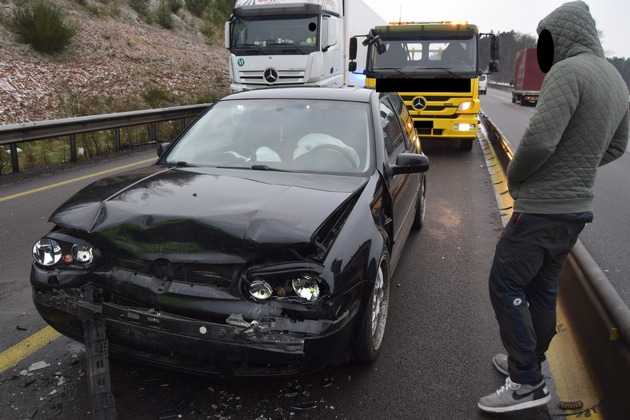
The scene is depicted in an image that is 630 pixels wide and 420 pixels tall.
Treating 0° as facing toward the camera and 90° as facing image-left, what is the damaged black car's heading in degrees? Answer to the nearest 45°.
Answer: approximately 45°

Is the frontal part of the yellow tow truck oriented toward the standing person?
yes

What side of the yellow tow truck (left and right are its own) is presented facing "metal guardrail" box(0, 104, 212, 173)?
right

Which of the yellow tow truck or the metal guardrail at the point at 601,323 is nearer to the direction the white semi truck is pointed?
the metal guardrail

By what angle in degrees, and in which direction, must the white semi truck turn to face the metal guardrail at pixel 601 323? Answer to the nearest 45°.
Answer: approximately 45° to its left

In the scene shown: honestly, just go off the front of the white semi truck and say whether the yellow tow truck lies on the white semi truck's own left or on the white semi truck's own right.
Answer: on the white semi truck's own left

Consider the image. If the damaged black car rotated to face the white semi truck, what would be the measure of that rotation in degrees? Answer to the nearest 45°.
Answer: approximately 135° to its right

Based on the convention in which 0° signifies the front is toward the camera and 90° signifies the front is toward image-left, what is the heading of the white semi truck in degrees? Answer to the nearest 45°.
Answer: approximately 45°

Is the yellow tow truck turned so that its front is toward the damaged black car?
yes

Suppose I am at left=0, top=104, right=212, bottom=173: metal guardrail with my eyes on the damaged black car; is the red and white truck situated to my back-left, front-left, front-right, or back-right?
back-left

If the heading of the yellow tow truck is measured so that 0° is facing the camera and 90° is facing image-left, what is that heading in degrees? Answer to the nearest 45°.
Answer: approximately 0°

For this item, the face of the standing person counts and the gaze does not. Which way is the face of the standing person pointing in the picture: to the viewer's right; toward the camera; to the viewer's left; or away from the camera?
to the viewer's left

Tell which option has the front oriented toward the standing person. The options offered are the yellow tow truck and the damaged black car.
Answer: the yellow tow truck
